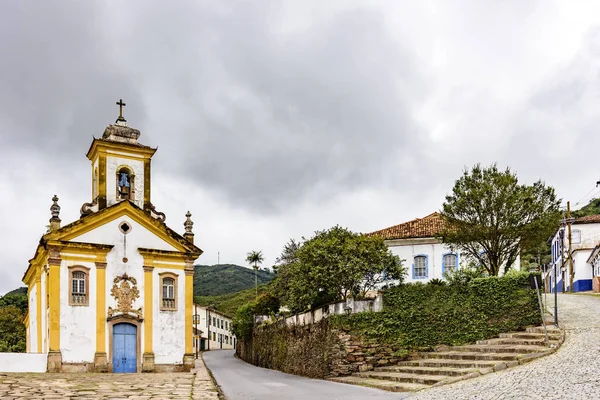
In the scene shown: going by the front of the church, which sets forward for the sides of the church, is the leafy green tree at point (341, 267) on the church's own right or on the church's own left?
on the church's own left

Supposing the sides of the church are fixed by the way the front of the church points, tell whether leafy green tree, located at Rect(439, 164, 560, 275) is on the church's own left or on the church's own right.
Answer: on the church's own left

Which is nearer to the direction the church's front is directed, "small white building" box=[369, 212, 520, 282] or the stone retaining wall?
the stone retaining wall

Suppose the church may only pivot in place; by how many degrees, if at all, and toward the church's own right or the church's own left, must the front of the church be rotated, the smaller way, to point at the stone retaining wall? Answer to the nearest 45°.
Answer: approximately 45° to the church's own left

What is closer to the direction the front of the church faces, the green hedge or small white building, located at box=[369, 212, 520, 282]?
the green hedge

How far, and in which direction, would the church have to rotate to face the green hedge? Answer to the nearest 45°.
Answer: approximately 45° to its left

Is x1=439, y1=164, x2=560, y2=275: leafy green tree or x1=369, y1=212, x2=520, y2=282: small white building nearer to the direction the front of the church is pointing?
the leafy green tree

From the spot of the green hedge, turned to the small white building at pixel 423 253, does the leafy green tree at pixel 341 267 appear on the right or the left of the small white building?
left

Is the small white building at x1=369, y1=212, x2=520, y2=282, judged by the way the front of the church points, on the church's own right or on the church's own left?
on the church's own left

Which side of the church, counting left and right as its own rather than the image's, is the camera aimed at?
front
